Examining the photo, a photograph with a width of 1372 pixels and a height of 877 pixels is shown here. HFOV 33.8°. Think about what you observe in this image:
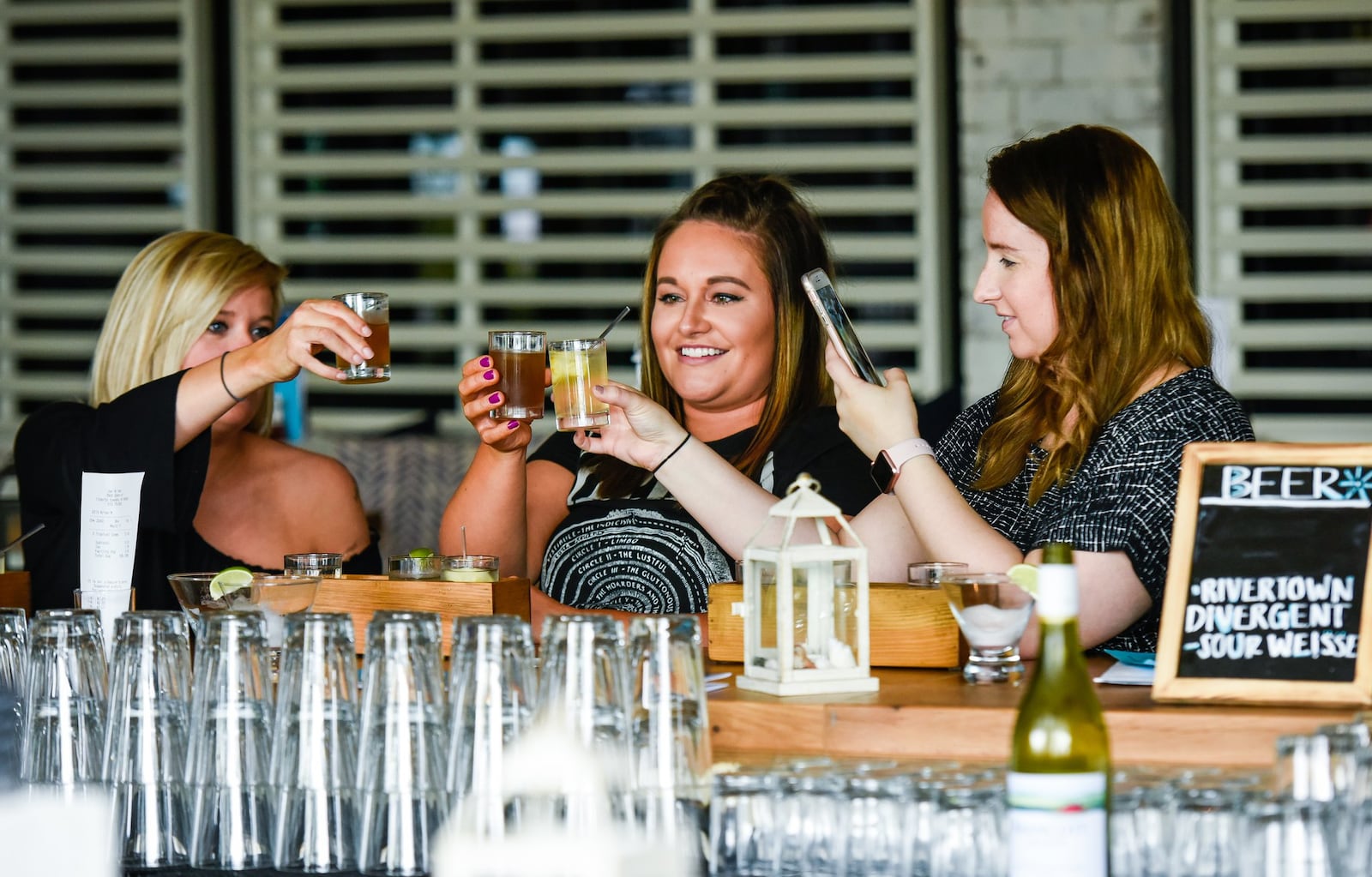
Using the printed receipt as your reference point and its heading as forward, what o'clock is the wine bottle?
The wine bottle is roughly at 11 o'clock from the printed receipt.

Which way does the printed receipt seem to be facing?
toward the camera

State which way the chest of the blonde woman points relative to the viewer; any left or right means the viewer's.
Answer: facing the viewer and to the right of the viewer

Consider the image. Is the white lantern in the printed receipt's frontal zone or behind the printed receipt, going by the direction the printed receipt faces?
frontal zone

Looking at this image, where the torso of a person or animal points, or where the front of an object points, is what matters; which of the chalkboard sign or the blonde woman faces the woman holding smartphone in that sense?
the blonde woman

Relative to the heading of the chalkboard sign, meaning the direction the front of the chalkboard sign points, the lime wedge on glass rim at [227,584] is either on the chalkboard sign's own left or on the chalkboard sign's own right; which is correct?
on the chalkboard sign's own right

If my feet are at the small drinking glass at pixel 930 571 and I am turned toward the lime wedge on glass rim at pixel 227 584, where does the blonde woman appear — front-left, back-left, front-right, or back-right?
front-right

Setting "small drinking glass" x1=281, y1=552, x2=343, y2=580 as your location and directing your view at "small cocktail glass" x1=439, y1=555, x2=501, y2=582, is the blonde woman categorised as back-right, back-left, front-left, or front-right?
back-left

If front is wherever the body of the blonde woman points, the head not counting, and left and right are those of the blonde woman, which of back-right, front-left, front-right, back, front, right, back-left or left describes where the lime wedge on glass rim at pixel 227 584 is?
front-right

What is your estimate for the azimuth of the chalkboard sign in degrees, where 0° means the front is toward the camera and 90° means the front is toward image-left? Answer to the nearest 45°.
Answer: approximately 0°

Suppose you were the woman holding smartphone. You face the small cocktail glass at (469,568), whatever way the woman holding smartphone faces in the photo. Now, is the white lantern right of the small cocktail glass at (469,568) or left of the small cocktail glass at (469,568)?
left

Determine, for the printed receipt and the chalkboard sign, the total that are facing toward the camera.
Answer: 2

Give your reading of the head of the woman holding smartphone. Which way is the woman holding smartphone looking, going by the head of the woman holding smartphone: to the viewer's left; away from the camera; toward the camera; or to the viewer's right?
to the viewer's left
